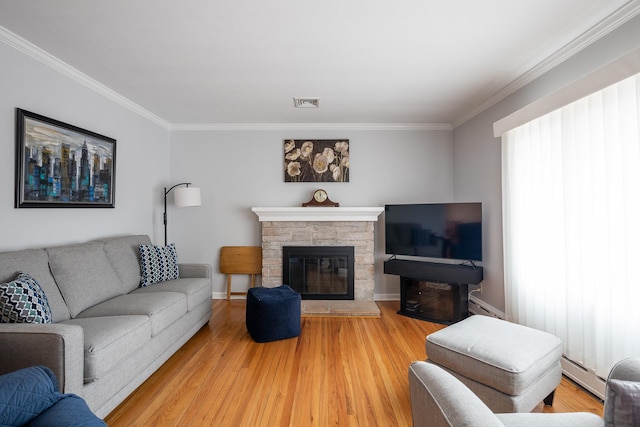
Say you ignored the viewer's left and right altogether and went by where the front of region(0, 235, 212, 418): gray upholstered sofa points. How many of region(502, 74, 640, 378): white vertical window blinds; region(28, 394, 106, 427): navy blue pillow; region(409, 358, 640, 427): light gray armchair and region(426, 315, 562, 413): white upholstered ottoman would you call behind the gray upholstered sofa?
0

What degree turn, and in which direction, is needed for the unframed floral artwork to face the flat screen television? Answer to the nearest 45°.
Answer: approximately 45° to its left

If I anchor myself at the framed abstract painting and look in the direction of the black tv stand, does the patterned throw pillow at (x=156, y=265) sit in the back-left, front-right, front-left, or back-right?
front-left

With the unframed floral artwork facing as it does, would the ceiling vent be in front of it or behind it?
in front

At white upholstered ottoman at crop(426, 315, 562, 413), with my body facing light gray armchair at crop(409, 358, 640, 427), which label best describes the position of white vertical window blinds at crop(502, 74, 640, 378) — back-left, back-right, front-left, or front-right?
back-left

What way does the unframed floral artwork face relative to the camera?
toward the camera

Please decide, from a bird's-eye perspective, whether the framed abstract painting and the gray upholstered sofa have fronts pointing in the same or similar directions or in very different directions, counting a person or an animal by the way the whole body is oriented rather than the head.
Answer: same or similar directions

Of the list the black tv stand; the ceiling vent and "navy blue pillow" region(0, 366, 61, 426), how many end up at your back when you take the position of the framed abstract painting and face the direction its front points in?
0

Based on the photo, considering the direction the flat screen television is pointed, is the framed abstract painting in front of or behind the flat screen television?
in front

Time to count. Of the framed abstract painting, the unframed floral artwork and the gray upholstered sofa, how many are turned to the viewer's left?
0

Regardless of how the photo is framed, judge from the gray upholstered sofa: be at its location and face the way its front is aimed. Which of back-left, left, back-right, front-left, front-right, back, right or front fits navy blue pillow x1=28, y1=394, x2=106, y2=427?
front-right

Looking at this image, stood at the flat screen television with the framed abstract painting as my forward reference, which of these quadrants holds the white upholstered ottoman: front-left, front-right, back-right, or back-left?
front-left

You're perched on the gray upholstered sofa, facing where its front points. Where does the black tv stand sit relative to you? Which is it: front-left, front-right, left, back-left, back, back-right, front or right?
front-left

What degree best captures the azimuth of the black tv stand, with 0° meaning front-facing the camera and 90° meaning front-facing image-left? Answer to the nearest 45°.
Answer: approximately 45°

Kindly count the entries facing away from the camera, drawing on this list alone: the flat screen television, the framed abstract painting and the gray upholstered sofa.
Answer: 0

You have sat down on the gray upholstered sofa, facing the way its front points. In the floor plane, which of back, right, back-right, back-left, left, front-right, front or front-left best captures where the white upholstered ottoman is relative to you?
front

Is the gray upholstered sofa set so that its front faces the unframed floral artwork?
no

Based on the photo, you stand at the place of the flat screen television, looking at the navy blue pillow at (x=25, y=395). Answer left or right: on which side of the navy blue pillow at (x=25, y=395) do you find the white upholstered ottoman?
left

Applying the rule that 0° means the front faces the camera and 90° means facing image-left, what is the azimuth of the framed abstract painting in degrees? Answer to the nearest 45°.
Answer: approximately 315°

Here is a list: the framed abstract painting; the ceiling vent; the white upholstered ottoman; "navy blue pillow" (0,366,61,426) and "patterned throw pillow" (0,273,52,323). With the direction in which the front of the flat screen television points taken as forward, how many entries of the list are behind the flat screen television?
0

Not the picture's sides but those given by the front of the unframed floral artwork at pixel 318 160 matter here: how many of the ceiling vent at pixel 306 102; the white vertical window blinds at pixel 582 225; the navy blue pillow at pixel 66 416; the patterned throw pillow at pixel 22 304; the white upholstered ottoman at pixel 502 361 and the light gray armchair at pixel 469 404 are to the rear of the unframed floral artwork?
0

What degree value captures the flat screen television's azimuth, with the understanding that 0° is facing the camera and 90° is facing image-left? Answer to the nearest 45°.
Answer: approximately 45°
